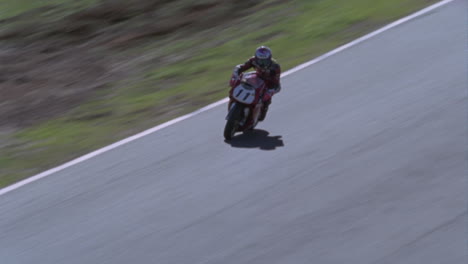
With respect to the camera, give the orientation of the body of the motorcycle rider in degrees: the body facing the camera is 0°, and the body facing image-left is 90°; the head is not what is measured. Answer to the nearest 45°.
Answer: approximately 45°

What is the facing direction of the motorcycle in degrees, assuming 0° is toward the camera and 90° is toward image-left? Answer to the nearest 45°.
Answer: approximately 45°
